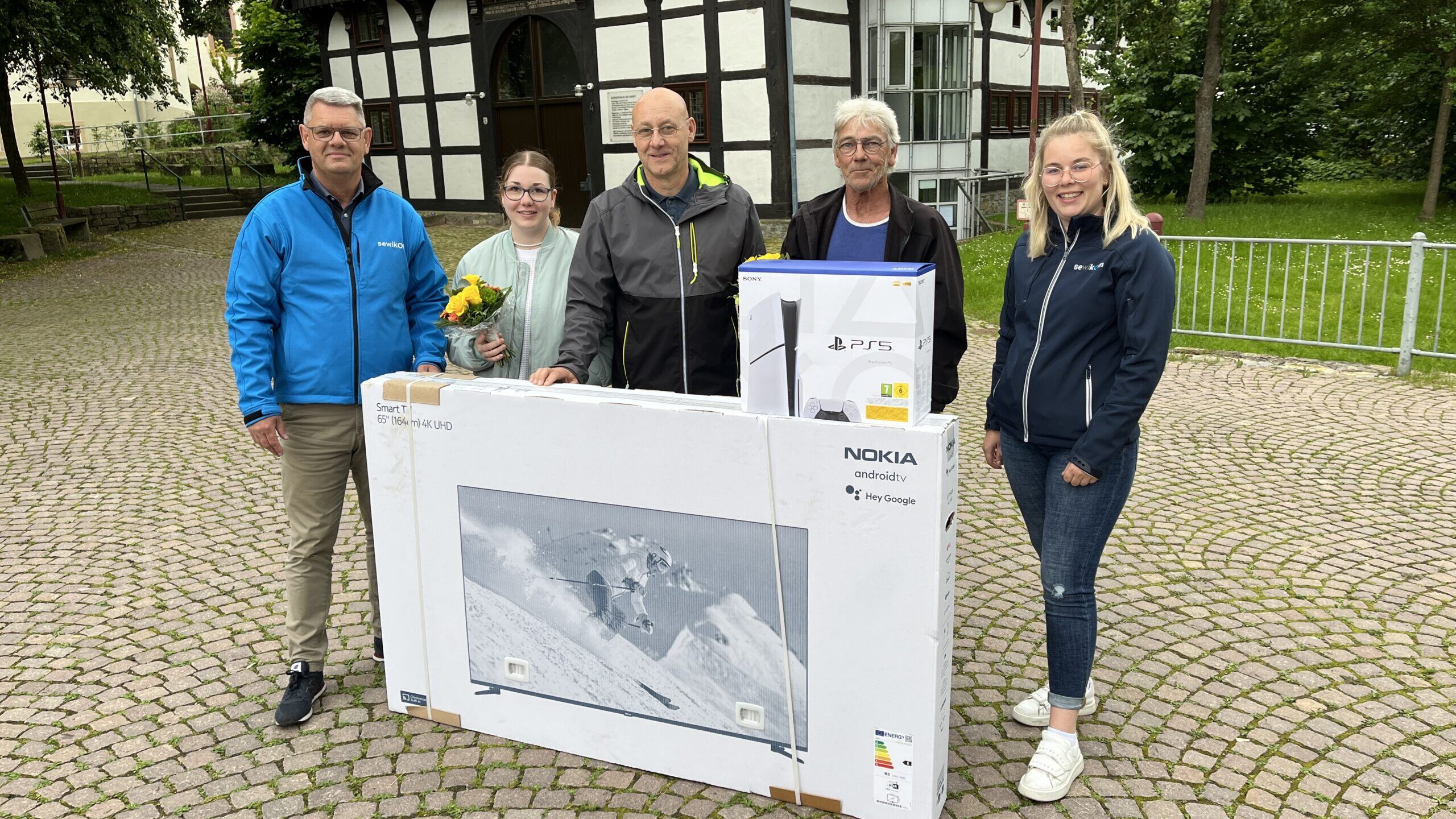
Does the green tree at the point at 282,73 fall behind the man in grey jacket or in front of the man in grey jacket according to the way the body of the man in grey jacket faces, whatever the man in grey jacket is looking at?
behind

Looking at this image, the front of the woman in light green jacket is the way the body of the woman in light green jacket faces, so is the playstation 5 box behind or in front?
in front

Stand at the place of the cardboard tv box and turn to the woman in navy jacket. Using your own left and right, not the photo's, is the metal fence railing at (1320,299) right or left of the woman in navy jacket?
left

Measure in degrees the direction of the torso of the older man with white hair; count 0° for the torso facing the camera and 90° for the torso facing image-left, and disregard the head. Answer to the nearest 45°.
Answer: approximately 0°

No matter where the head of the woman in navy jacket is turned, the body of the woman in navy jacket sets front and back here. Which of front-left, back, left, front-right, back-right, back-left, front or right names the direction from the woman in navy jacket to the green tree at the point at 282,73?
right

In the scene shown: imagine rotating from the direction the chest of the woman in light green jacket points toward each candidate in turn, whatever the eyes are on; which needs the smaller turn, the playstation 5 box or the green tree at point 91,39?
the playstation 5 box

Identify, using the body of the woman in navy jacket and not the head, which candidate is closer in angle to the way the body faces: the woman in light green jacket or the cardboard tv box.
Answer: the cardboard tv box

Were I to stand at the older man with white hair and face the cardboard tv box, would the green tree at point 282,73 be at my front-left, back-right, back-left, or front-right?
back-right
